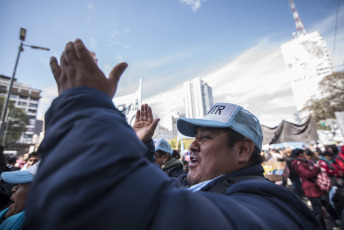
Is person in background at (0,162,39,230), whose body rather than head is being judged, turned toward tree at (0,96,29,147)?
no

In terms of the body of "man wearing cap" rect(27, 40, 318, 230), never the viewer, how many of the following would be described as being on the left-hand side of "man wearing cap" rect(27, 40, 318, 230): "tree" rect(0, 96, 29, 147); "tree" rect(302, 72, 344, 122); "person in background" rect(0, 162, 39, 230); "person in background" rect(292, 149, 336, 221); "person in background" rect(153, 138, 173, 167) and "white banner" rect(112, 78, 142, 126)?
0

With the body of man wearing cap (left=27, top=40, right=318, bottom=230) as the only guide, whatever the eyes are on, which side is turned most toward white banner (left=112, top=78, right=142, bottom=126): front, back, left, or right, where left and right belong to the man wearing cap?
right

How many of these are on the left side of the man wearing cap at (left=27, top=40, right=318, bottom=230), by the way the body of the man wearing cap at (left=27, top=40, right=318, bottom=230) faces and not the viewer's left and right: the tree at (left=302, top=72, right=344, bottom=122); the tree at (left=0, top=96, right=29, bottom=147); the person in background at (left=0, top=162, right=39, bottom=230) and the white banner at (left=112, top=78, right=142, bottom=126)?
0

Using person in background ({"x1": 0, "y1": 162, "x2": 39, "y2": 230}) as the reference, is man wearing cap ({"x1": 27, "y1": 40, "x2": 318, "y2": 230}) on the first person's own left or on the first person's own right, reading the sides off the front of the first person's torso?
on the first person's own left

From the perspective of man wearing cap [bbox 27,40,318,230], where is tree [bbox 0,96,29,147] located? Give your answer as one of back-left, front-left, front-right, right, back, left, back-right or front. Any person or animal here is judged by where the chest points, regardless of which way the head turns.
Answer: front-right

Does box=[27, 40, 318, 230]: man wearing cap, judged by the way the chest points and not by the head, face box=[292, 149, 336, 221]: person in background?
no

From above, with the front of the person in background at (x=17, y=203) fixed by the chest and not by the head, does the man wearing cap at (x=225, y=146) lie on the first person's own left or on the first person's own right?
on the first person's own left
